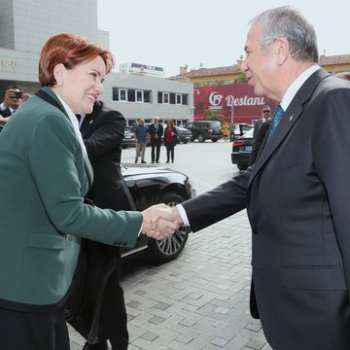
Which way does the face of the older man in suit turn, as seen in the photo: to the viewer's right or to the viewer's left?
to the viewer's left

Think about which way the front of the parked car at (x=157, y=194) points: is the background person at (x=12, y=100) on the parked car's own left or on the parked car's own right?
on the parked car's own left

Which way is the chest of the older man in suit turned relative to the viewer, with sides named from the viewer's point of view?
facing to the left of the viewer
